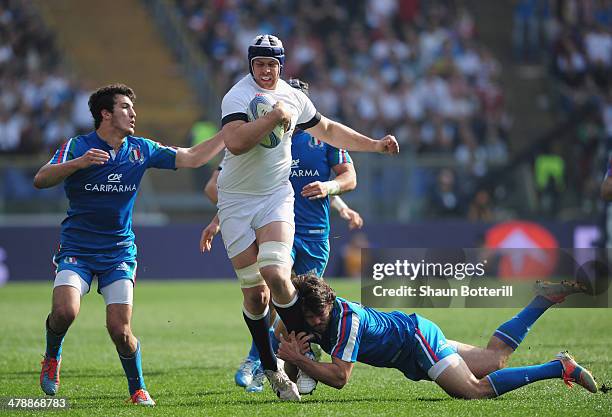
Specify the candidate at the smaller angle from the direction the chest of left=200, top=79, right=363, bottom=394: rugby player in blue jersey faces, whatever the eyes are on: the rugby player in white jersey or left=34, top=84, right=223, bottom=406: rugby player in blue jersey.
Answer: the rugby player in white jersey

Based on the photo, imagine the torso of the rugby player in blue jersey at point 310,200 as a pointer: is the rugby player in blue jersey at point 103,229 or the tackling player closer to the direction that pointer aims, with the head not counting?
the tackling player

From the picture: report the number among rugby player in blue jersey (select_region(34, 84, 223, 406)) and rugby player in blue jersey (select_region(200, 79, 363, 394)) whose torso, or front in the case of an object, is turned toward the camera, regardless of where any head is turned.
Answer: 2

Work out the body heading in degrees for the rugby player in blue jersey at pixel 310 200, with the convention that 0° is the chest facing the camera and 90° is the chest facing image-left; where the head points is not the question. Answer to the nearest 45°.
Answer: approximately 0°

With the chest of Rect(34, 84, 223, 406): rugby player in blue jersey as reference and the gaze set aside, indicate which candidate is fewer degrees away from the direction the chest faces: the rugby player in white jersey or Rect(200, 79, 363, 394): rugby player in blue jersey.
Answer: the rugby player in white jersey
